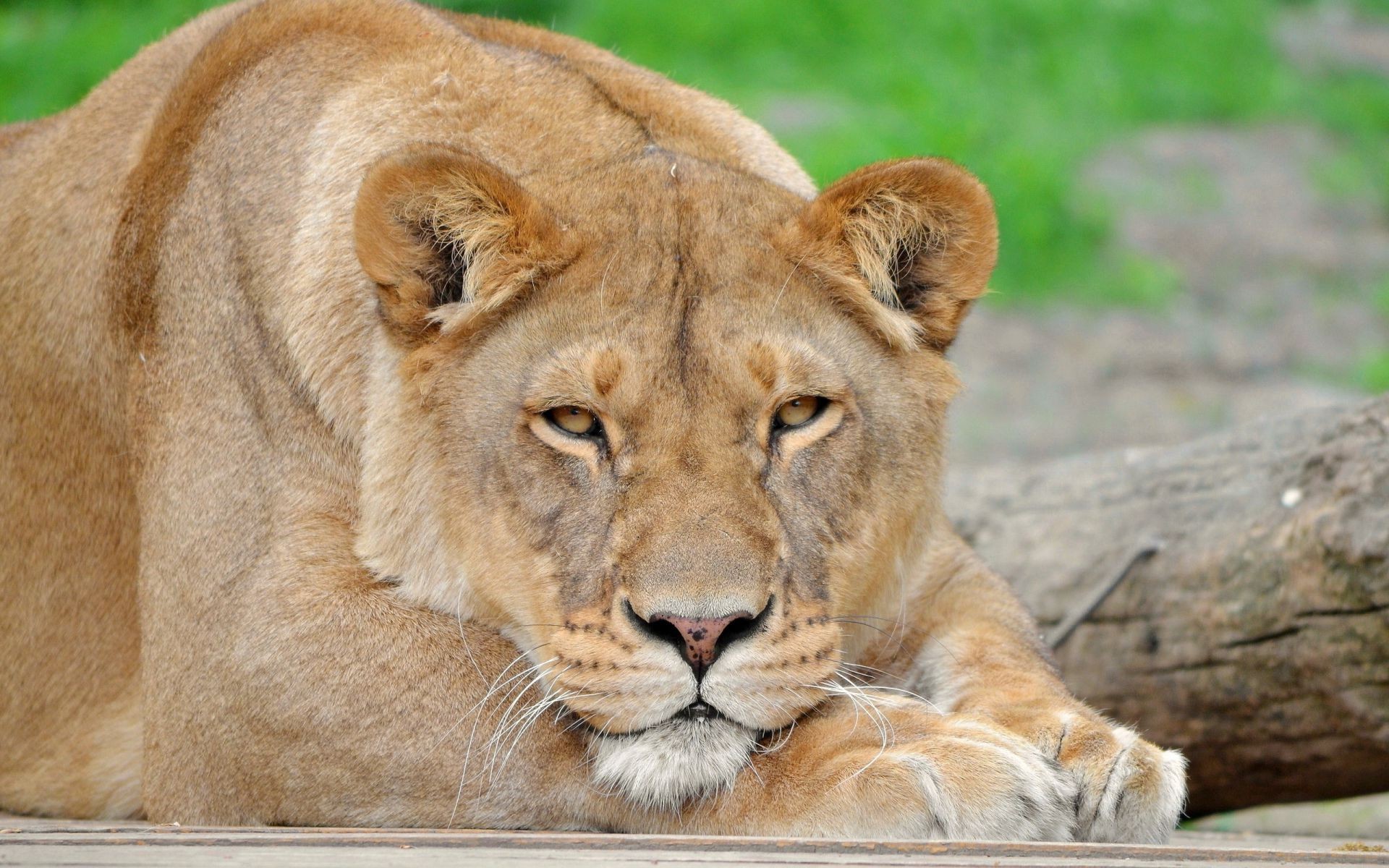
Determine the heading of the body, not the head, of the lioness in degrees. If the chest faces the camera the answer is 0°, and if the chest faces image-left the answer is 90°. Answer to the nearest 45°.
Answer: approximately 315°

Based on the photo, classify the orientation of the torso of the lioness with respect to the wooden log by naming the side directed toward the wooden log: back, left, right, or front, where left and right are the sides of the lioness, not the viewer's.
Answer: left
